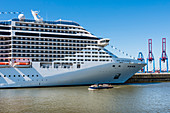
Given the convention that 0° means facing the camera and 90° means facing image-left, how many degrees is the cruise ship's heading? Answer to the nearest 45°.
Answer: approximately 270°
